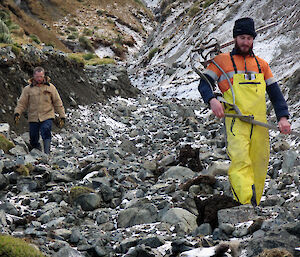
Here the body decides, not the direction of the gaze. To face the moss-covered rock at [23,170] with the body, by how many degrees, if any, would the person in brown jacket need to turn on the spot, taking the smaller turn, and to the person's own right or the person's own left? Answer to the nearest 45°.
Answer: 0° — they already face it

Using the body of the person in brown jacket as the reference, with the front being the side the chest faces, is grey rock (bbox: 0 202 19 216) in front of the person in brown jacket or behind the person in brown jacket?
in front

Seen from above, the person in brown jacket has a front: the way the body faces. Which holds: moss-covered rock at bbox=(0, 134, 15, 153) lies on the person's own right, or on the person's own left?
on the person's own right

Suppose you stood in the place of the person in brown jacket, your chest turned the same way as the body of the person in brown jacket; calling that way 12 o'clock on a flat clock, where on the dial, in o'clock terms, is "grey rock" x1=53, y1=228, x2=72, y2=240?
The grey rock is roughly at 12 o'clock from the person in brown jacket.

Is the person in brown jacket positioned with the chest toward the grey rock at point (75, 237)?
yes

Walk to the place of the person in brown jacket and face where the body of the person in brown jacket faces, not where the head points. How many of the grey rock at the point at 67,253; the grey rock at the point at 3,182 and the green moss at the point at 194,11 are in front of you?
2

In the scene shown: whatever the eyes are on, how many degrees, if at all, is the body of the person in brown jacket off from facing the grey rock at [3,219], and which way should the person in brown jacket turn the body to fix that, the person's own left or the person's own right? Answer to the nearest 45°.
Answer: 0° — they already face it

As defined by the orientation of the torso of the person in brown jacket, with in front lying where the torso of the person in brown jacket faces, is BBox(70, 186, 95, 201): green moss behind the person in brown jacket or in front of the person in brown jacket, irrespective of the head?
in front

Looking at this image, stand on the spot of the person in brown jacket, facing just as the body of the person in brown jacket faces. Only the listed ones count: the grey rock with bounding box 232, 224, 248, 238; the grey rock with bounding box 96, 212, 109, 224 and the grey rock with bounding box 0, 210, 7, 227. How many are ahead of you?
3

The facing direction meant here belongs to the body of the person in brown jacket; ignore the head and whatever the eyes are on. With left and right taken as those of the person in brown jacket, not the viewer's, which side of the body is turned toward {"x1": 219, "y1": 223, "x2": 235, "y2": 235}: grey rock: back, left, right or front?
front

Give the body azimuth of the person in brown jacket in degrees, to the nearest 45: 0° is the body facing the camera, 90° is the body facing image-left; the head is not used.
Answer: approximately 0°

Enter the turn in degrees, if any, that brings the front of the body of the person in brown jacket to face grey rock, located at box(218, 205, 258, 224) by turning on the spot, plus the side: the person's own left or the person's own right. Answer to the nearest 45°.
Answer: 0° — they already face it

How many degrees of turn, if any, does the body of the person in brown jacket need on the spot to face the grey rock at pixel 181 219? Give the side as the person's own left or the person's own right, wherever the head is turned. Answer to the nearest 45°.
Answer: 0° — they already face it

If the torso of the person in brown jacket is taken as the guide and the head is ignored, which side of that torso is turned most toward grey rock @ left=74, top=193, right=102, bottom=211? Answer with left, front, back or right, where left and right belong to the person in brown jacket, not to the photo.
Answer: front

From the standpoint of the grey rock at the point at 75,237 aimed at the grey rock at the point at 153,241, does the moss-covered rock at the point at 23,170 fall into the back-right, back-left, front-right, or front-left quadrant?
back-left
